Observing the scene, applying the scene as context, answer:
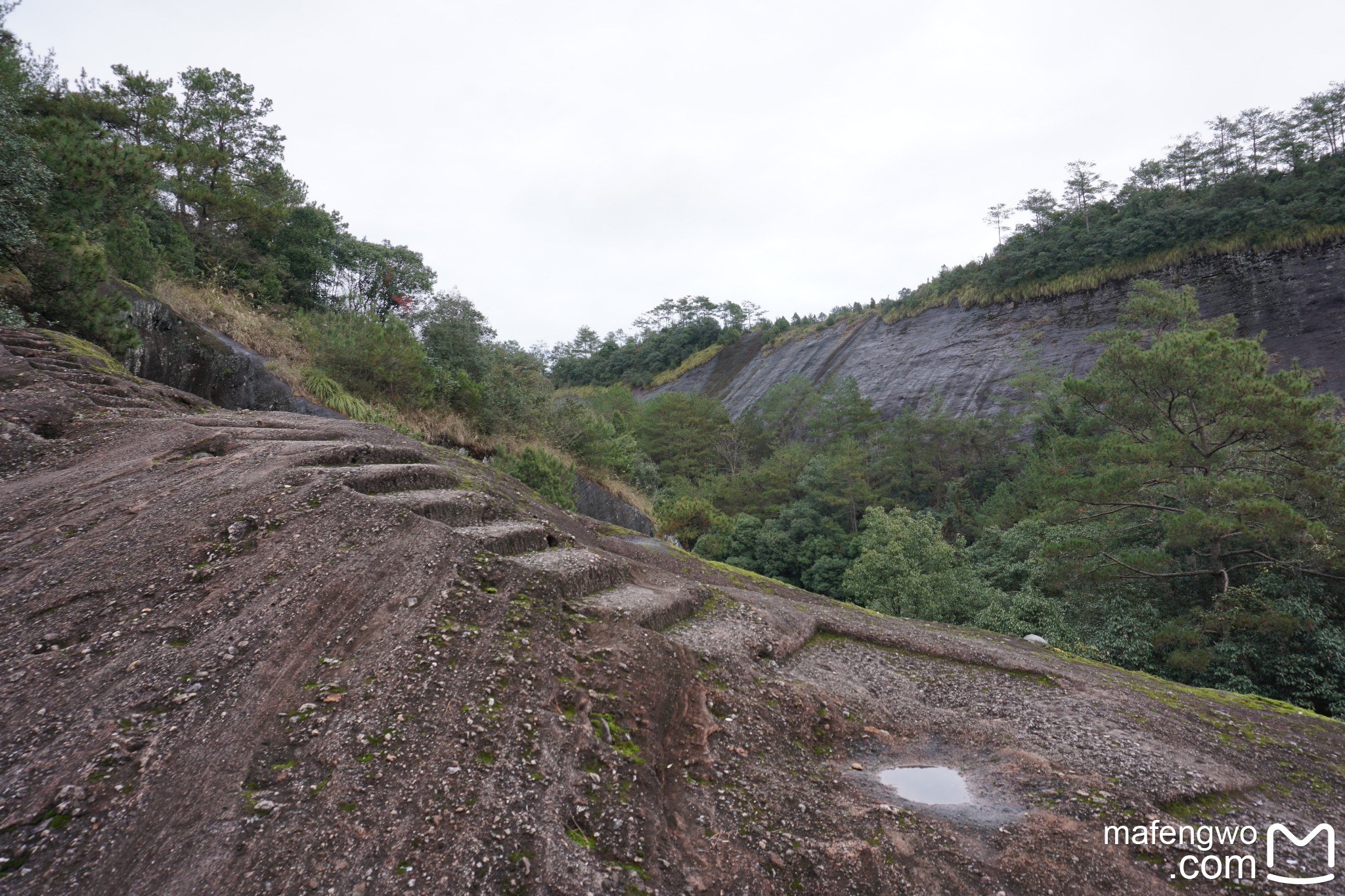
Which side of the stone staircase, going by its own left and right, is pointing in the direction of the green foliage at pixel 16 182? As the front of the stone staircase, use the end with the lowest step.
back

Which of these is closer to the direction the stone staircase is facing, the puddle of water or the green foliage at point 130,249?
the puddle of water

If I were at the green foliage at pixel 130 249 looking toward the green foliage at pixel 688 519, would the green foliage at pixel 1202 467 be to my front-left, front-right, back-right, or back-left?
front-right

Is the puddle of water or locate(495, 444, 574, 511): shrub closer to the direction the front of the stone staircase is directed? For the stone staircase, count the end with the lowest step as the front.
the puddle of water

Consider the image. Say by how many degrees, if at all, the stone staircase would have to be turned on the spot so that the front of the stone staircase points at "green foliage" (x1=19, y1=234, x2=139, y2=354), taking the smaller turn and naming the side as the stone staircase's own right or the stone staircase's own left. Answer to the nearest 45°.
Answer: approximately 180°

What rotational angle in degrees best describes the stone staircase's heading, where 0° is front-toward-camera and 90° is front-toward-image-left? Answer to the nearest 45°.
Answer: approximately 315°

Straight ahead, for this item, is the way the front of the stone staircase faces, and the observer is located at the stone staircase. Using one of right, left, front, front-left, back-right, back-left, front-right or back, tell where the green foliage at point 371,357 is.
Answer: back-left

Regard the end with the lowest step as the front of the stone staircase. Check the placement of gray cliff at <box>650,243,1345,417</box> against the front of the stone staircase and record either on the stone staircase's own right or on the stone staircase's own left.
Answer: on the stone staircase's own left

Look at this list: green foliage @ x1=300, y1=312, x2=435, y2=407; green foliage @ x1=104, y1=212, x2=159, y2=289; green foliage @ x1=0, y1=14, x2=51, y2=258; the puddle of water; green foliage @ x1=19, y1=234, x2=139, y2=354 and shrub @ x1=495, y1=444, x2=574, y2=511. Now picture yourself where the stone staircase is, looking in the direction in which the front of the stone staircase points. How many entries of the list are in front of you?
1

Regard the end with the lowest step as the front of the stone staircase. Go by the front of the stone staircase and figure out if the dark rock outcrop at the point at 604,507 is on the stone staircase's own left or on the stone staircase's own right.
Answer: on the stone staircase's own left

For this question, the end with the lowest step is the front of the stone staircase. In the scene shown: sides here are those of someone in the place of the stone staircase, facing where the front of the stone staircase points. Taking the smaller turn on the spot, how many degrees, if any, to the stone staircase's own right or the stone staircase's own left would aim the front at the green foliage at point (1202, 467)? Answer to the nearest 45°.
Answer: approximately 45° to the stone staircase's own left

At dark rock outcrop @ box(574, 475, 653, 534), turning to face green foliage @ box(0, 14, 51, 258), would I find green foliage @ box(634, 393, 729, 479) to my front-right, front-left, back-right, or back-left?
back-right

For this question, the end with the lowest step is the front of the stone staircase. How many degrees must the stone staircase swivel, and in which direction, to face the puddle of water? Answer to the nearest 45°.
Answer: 0° — it already faces it
